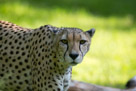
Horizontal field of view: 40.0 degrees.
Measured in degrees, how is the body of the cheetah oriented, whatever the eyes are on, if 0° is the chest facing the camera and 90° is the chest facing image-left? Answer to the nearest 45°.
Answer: approximately 315°
